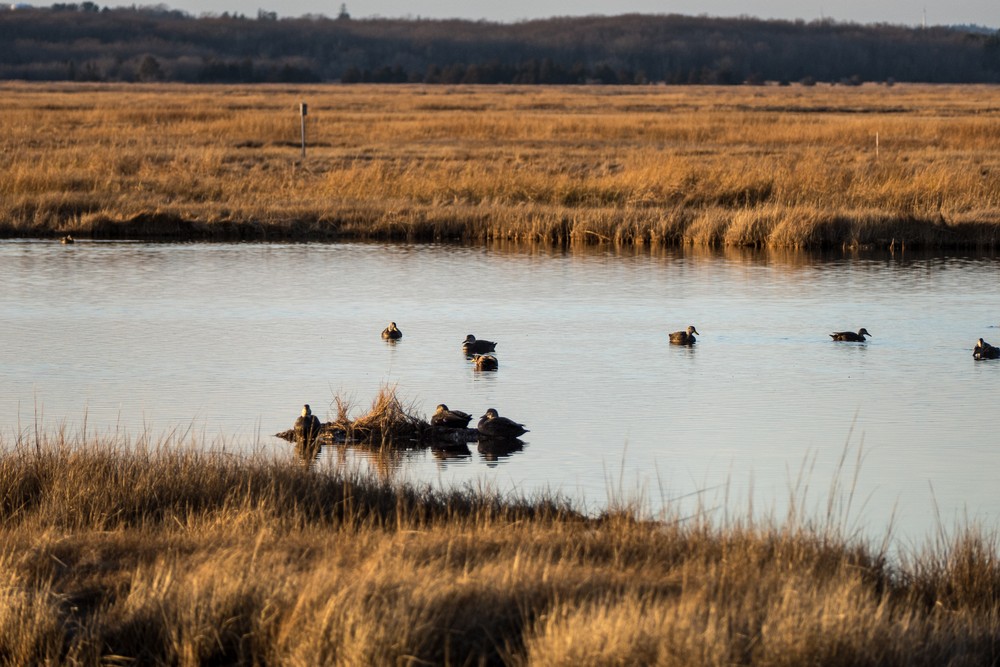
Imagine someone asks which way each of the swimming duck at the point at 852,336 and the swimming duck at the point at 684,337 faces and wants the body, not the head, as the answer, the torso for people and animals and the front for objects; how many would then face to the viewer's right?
2

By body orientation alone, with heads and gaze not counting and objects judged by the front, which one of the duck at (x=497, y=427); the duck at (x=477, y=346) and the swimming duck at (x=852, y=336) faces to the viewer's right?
the swimming duck

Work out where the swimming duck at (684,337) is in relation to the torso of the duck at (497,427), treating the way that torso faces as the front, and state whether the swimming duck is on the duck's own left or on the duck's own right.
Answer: on the duck's own right

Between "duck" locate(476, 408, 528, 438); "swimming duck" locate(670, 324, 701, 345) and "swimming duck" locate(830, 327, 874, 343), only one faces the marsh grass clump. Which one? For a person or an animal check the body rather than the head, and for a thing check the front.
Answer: the duck

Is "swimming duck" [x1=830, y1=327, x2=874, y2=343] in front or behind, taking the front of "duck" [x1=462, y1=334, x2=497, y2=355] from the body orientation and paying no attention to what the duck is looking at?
behind

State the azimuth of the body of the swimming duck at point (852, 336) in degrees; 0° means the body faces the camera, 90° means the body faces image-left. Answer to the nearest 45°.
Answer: approximately 270°

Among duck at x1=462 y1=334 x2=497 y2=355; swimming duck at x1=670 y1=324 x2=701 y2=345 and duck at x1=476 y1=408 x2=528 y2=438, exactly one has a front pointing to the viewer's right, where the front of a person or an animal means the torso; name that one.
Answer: the swimming duck

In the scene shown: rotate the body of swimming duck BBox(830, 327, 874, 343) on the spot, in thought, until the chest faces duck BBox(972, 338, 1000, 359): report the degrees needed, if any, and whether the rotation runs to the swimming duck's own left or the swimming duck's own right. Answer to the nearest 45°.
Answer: approximately 45° to the swimming duck's own right

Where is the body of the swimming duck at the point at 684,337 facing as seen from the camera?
to the viewer's right

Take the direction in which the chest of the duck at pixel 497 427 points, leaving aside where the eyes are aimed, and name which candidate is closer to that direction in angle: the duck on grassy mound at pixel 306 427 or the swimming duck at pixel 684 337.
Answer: the duck on grassy mound

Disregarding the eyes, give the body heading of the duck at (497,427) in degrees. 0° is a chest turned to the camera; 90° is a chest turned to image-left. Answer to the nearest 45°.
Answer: approximately 90°

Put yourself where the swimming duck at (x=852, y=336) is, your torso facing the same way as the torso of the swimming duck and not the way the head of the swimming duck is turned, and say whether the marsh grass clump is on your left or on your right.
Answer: on your right

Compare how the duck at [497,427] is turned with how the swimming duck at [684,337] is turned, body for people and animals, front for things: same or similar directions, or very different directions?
very different directions

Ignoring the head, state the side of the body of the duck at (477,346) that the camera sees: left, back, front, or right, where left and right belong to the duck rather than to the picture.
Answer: left
